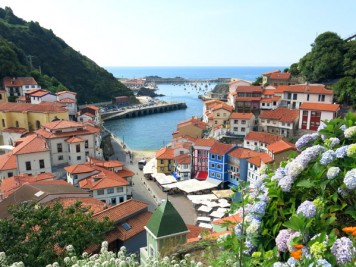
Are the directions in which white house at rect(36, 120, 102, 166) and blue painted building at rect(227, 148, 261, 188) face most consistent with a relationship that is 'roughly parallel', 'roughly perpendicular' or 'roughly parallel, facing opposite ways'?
roughly perpendicular

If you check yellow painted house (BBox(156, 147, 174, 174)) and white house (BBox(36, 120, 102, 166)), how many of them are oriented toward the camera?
2

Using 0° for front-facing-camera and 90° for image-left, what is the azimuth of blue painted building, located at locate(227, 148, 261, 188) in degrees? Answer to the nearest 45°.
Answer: approximately 45°

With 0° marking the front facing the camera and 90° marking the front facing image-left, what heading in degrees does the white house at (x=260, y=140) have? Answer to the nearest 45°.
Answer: approximately 45°

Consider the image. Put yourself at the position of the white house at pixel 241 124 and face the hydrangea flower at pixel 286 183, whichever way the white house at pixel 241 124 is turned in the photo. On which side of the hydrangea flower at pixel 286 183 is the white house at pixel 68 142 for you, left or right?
right

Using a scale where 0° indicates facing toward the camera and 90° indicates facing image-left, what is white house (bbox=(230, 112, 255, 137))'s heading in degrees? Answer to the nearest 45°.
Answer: approximately 45°

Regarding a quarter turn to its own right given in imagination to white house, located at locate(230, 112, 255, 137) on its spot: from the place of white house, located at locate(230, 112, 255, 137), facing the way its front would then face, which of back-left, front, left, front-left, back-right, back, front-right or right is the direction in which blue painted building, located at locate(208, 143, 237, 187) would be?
back-left

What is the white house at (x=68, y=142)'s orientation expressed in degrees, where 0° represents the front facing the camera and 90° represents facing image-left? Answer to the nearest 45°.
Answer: approximately 0°

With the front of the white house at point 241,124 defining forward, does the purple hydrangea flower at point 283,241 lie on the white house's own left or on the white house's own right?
on the white house's own left
